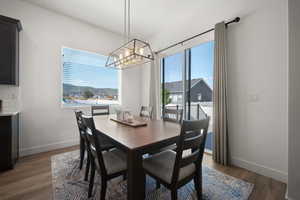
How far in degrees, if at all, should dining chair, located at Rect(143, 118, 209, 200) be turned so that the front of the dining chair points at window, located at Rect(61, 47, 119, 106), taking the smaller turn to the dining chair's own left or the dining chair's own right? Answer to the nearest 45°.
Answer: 0° — it already faces it

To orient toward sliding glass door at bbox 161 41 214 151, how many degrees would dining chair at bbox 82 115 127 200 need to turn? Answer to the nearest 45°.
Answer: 0° — it already faces it

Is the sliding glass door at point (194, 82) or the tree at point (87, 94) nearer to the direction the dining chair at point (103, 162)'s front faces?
the sliding glass door

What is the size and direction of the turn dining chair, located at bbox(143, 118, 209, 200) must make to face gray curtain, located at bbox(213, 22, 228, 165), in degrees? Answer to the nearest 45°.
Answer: approximately 90° to its right

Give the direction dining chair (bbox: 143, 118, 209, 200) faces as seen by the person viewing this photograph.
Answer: facing away from the viewer and to the left of the viewer

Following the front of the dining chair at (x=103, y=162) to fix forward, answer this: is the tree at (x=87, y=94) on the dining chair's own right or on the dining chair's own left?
on the dining chair's own left

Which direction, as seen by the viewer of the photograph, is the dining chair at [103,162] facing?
facing away from the viewer and to the right of the viewer

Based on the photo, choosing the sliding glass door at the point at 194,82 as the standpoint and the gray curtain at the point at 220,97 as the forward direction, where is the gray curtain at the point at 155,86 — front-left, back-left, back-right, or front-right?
back-right

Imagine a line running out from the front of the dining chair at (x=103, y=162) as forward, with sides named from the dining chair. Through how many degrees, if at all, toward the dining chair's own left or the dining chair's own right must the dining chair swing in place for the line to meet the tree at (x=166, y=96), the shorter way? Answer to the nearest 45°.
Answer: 0° — it already faces it
